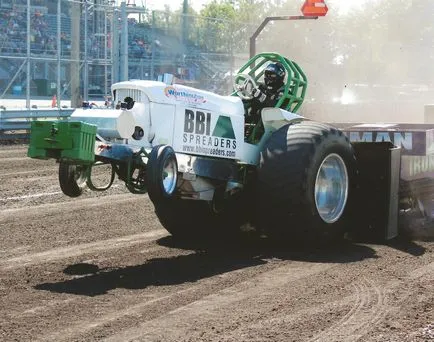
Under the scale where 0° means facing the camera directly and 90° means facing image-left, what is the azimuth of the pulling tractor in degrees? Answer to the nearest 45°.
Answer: approximately 45°

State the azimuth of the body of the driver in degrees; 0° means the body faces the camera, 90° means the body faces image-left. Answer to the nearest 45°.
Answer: approximately 45°

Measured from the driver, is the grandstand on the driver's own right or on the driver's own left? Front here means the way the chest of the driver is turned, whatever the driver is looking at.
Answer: on the driver's own right
